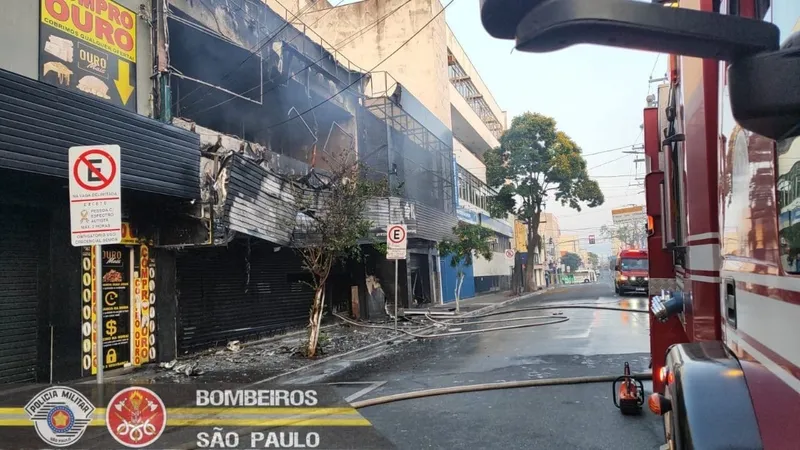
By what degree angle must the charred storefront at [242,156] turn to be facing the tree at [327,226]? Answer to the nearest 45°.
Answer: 0° — it already faces it

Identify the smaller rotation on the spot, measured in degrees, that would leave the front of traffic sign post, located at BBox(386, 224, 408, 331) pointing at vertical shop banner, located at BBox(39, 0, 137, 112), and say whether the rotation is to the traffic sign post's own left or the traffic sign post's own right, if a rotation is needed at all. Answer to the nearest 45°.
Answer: approximately 45° to the traffic sign post's own right

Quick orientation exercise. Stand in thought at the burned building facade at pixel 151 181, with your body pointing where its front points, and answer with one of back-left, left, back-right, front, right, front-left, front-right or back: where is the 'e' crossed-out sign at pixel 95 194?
front-right

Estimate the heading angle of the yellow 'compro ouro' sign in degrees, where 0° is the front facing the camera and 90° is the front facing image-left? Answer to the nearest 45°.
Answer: approximately 315°

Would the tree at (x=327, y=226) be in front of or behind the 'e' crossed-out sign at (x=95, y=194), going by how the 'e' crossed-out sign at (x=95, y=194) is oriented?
behind

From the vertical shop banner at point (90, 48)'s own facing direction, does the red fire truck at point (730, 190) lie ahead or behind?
ahead

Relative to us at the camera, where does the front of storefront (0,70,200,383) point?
facing the viewer and to the right of the viewer

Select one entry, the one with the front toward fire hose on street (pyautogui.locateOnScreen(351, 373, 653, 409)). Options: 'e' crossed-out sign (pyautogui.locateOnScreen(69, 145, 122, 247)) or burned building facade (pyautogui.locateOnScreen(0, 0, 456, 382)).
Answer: the burned building facade

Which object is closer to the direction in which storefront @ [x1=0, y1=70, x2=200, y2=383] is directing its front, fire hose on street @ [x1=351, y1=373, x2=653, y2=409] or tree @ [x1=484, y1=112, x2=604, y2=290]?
the fire hose on street

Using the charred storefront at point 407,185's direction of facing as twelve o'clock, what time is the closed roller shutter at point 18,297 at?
The closed roller shutter is roughly at 2 o'clock from the charred storefront.

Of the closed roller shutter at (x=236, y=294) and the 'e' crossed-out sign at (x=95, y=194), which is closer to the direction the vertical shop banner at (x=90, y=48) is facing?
the 'e' crossed-out sign

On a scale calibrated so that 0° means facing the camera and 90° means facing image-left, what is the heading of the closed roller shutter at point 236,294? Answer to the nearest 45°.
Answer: approximately 315°
